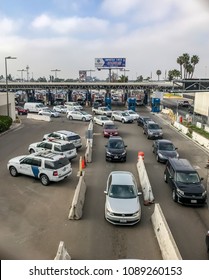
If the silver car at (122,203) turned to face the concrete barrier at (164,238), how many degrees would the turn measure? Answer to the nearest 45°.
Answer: approximately 45° to its left

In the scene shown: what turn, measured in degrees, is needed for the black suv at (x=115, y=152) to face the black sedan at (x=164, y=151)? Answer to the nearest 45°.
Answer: approximately 90° to its left

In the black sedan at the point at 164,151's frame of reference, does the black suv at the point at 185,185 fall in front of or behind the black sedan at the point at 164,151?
in front

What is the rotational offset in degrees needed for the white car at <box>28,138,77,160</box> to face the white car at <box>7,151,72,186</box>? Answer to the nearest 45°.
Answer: approximately 135° to its left

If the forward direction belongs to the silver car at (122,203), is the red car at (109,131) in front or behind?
behind

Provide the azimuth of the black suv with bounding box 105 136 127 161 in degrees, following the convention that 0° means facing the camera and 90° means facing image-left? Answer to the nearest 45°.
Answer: approximately 0°

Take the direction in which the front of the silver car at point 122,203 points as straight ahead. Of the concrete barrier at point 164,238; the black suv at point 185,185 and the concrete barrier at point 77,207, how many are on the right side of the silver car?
1

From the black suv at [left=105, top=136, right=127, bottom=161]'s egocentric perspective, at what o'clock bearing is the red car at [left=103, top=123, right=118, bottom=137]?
The red car is roughly at 6 o'clock from the black suv.

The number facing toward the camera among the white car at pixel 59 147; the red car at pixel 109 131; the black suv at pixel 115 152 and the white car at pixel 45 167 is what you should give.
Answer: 2

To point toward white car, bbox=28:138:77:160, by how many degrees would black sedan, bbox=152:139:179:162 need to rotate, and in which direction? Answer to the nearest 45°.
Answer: approximately 135° to its right

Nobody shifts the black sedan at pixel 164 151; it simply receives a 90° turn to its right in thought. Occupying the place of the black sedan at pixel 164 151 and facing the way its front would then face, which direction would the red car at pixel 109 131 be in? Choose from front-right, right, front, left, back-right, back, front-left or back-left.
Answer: right
